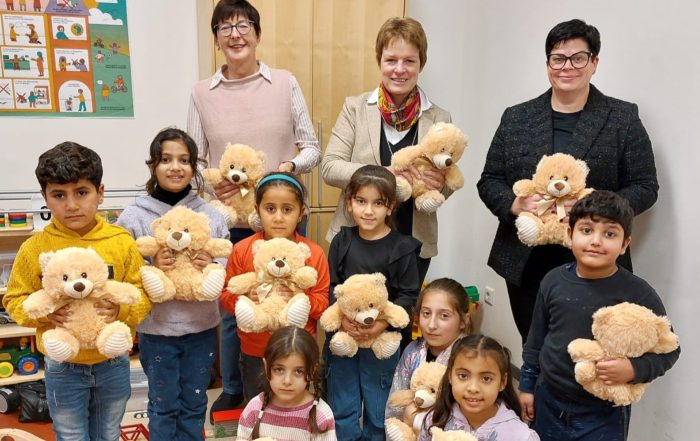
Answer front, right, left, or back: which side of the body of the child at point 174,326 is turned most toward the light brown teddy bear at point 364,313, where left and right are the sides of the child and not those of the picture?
left

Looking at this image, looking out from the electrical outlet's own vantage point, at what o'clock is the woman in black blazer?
The woman in black blazer is roughly at 10 o'clock from the electrical outlet.

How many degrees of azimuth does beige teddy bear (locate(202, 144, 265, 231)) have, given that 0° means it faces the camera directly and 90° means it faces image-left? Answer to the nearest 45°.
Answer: approximately 45°

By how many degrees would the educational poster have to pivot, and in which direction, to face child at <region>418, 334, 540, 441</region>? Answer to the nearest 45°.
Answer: approximately 45° to its left

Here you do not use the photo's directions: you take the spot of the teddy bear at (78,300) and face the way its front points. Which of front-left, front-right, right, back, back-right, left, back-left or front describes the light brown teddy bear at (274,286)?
left

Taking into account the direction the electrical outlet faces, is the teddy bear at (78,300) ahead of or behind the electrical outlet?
ahead

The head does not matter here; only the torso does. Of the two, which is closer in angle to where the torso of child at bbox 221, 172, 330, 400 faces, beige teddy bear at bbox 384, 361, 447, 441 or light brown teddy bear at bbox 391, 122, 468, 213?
the beige teddy bear

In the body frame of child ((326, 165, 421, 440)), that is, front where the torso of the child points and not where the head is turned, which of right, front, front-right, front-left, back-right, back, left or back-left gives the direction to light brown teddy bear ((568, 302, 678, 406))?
front-left

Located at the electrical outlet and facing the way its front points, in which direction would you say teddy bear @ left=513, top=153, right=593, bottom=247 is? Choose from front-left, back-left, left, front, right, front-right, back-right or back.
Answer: front-left

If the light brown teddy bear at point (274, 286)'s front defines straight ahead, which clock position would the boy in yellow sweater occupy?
The boy in yellow sweater is roughly at 3 o'clock from the light brown teddy bear.

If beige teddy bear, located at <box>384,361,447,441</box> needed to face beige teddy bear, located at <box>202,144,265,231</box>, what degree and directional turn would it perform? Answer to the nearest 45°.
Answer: approximately 90° to its right

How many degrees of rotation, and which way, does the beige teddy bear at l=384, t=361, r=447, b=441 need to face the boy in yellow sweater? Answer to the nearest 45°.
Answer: approximately 45° to its right
